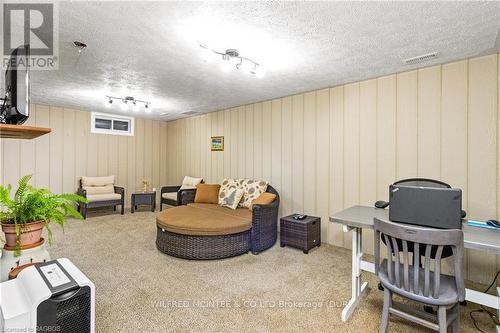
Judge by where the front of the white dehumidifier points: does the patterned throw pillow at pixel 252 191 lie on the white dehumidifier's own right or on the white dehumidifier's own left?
on the white dehumidifier's own left

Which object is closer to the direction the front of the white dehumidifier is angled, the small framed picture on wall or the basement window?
the small framed picture on wall

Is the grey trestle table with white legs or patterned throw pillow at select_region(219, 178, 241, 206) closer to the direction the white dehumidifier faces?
the grey trestle table with white legs

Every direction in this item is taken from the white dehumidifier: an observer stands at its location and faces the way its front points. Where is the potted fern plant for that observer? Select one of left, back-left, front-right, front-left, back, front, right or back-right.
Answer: back-left

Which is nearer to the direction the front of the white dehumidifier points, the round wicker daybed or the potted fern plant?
the round wicker daybed

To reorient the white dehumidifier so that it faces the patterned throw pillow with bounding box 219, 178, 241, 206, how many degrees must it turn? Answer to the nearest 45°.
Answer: approximately 90° to its left

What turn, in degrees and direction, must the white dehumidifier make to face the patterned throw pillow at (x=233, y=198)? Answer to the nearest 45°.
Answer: approximately 90° to its left

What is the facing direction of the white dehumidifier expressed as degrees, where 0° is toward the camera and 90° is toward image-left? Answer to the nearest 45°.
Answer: approximately 315°

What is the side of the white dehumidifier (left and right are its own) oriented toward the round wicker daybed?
left
